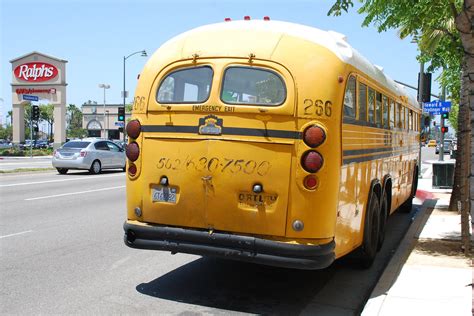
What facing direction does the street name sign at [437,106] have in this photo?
toward the camera

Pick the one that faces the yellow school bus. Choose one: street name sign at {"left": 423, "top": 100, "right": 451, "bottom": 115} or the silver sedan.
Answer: the street name sign

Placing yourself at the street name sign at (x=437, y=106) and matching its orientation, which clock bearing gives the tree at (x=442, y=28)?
The tree is roughly at 12 o'clock from the street name sign.

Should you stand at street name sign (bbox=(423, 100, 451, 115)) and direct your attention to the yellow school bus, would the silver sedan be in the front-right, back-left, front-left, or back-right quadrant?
front-right

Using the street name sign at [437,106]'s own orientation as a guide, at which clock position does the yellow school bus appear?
The yellow school bus is roughly at 12 o'clock from the street name sign.

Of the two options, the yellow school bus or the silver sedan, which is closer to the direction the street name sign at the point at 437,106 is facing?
the yellow school bus

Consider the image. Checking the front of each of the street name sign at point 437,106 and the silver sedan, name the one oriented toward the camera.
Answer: the street name sign

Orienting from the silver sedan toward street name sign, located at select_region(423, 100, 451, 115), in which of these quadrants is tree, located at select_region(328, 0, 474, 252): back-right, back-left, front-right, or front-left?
front-right

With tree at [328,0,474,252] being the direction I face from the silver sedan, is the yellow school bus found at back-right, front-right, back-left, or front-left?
front-right

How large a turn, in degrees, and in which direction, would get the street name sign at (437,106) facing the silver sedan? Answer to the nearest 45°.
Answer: approximately 45° to its right

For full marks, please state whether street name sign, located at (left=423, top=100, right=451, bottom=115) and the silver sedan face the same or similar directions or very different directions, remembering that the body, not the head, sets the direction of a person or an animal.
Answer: very different directions

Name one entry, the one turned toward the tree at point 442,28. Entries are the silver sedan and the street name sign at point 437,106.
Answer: the street name sign

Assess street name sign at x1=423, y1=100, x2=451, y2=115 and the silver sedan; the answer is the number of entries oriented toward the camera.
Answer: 1
